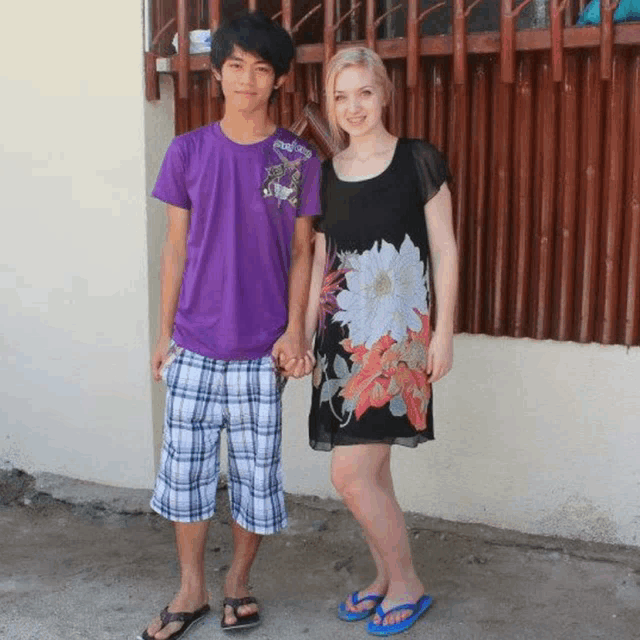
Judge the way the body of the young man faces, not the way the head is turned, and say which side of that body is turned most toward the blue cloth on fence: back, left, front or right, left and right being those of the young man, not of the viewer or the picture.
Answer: left

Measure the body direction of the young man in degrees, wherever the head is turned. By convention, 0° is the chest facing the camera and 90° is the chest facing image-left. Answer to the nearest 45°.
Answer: approximately 0°

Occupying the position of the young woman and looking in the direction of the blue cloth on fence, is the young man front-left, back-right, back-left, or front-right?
back-left
